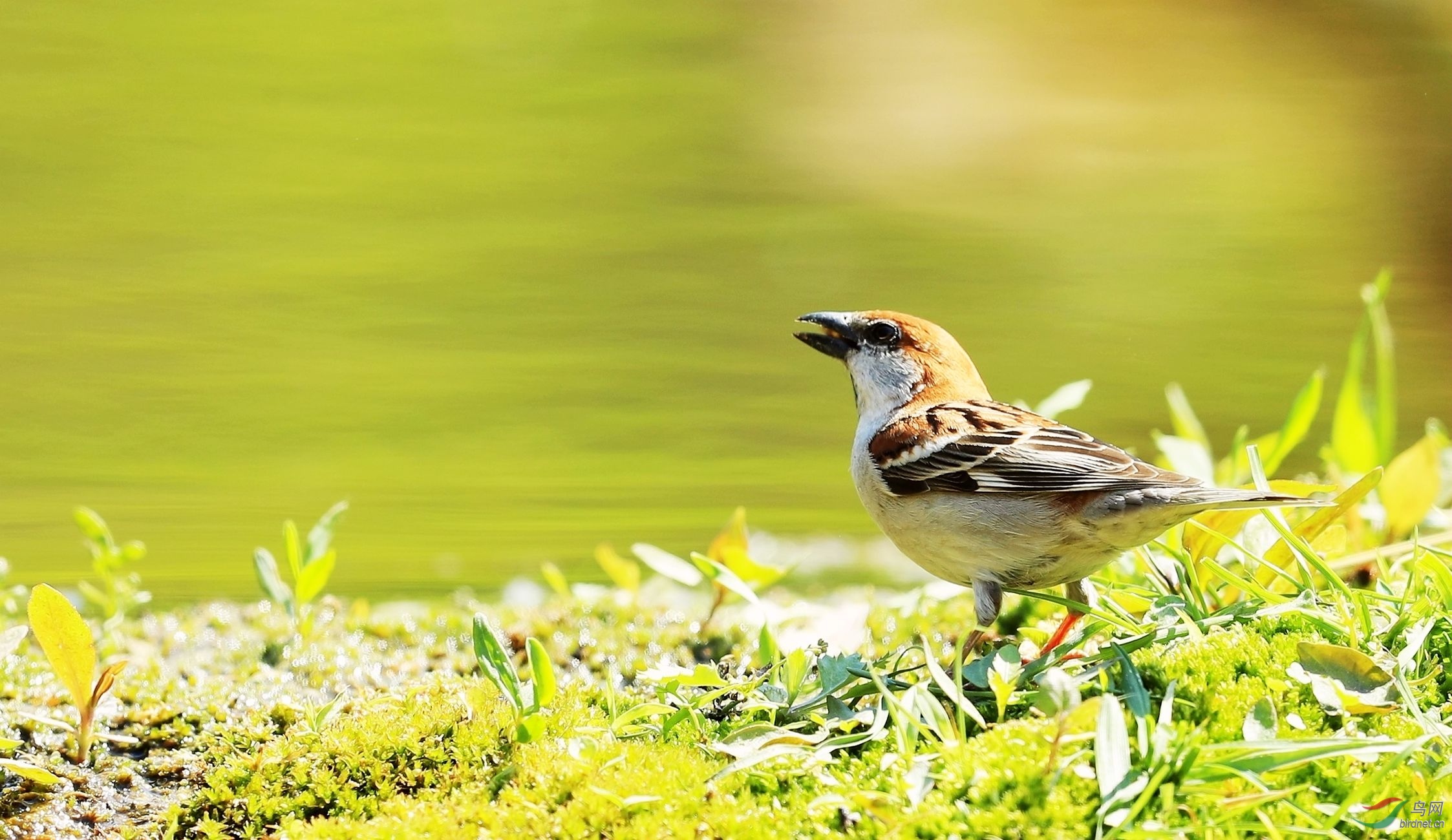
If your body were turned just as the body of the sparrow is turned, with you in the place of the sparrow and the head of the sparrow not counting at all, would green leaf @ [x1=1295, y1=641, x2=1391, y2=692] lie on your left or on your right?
on your left

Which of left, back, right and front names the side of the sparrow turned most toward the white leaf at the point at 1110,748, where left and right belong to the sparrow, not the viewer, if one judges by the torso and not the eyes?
left

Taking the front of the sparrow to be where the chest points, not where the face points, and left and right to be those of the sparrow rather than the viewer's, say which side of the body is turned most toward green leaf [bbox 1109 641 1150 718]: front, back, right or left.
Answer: left

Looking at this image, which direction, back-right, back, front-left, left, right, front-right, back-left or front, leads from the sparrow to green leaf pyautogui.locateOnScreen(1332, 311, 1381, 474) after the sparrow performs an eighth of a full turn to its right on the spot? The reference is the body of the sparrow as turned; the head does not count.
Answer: right

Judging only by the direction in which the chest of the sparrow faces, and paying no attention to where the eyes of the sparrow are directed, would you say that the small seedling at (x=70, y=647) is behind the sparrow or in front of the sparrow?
in front

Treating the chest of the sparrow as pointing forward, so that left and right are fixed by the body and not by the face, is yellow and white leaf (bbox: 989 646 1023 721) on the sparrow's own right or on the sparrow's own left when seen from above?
on the sparrow's own left

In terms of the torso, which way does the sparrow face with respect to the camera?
to the viewer's left

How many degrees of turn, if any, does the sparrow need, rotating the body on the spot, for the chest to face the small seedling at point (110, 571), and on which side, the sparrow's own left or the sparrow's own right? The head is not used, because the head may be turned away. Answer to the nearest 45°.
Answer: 0° — it already faces it
